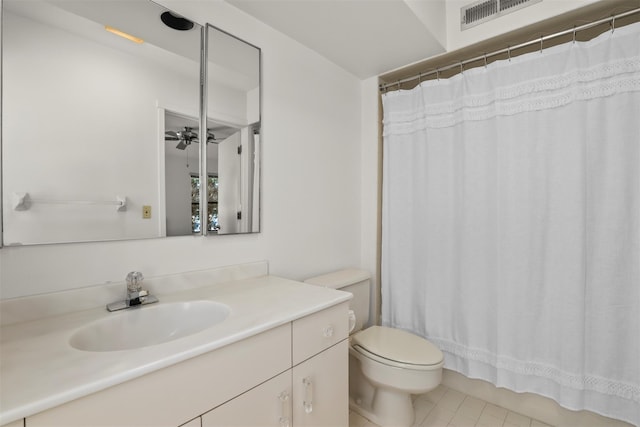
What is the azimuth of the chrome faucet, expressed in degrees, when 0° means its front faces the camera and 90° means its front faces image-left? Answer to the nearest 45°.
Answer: approximately 315°

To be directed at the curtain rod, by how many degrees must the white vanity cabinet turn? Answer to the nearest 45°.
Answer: approximately 45° to its left

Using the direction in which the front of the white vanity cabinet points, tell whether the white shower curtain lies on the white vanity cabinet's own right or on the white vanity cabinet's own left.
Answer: on the white vanity cabinet's own left

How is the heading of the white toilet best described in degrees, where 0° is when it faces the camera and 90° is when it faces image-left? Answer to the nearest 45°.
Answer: approximately 315°

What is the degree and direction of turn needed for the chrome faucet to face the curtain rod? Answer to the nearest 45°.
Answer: approximately 45° to its left

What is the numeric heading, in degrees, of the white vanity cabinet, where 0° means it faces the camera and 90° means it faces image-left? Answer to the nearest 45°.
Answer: approximately 315°
